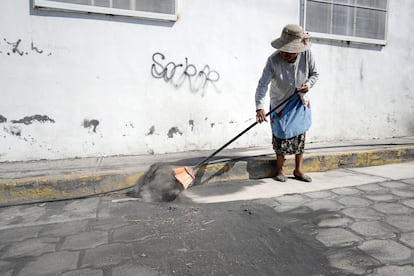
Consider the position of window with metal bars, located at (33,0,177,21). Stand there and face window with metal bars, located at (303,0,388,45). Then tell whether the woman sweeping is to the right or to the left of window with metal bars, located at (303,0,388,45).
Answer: right

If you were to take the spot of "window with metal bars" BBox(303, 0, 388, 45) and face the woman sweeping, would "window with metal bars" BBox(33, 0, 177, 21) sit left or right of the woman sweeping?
right

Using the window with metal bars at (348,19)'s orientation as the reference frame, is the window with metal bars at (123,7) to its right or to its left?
on its right

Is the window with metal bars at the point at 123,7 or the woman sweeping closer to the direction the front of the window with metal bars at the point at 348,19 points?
the woman sweeping

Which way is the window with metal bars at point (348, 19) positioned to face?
toward the camera

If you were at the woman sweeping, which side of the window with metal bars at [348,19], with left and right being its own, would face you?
front
